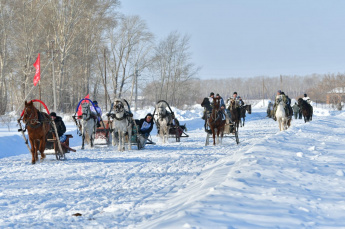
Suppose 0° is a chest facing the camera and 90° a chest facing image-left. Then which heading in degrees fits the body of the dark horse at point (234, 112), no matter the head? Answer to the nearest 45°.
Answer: approximately 45°

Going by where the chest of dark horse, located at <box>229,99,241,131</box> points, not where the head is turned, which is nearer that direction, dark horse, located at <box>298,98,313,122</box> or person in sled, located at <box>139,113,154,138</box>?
the person in sled

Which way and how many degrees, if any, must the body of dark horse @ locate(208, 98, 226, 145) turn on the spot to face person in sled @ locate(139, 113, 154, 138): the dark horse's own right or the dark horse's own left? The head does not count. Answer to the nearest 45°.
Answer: approximately 90° to the dark horse's own right

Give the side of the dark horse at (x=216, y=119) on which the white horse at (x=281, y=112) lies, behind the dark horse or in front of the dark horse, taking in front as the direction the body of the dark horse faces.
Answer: behind

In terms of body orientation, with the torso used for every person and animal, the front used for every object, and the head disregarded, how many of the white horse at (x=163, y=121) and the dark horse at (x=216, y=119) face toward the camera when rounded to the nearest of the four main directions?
2

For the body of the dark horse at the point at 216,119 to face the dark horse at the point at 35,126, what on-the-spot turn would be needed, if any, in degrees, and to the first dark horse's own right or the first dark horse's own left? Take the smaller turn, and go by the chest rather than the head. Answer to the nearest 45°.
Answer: approximately 45° to the first dark horse's own right

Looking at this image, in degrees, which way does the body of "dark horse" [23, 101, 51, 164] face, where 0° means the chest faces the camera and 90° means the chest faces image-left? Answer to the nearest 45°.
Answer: approximately 45°

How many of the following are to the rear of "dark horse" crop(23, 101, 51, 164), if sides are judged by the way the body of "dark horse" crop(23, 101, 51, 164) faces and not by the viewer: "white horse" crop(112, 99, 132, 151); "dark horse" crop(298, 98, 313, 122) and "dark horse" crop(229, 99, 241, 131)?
3
